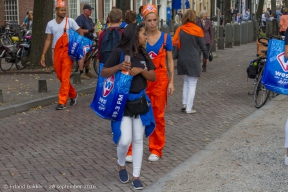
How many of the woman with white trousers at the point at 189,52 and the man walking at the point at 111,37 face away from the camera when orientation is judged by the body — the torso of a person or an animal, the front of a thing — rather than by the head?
2

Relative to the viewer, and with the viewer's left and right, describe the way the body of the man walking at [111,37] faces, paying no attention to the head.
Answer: facing away from the viewer

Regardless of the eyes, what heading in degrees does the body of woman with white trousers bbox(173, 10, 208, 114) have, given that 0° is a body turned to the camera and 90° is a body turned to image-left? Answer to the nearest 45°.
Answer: approximately 180°

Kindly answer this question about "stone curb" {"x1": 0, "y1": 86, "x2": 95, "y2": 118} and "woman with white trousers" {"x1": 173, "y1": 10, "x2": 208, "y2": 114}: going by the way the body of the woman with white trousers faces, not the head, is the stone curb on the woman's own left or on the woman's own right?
on the woman's own left

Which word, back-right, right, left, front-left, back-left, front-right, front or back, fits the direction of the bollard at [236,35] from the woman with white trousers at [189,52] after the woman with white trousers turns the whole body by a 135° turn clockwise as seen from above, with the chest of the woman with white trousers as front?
back-left

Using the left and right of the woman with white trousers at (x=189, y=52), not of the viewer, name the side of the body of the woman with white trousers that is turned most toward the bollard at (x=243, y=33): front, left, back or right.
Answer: front

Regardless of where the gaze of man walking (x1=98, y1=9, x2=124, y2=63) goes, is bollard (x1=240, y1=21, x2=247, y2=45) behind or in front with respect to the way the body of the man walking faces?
in front
